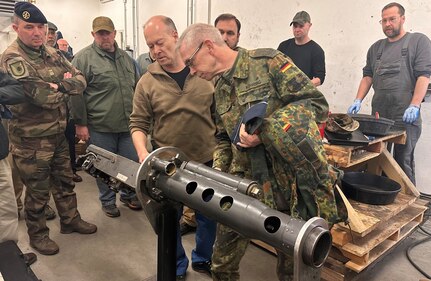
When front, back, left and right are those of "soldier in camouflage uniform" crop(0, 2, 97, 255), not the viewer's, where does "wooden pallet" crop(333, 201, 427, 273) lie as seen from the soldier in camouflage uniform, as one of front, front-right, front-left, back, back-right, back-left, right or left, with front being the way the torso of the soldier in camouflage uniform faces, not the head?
front

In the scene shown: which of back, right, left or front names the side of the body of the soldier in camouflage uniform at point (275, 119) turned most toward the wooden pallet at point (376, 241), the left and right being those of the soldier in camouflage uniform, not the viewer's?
back

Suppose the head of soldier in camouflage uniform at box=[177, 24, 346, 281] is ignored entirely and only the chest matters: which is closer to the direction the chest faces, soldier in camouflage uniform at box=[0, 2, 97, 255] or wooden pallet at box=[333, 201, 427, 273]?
the soldier in camouflage uniform

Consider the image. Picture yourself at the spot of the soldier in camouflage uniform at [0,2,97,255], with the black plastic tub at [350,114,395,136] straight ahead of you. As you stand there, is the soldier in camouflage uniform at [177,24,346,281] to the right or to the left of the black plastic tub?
right

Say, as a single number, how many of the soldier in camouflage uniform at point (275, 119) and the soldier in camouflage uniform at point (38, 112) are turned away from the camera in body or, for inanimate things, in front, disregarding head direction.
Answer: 0

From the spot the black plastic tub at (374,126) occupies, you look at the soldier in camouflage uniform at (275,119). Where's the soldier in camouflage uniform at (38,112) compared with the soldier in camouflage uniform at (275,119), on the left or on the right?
right

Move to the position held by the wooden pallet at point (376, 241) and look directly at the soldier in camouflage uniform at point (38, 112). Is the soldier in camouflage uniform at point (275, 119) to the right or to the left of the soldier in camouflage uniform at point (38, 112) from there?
left

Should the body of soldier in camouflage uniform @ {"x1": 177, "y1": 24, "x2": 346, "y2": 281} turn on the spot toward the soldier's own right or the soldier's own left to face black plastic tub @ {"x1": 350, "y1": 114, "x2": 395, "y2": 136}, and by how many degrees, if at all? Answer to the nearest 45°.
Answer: approximately 180°

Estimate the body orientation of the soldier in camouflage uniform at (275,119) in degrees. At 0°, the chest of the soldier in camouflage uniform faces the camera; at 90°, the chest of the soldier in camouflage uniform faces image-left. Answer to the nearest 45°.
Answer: approximately 45°

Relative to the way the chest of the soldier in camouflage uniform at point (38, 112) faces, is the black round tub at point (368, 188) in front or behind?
in front

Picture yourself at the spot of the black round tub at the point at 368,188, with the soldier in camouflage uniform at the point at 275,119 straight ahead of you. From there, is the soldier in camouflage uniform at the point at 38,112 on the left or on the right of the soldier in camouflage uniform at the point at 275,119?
right

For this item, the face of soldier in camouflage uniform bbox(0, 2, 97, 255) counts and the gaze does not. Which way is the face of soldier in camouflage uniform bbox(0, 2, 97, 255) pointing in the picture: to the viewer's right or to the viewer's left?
to the viewer's right

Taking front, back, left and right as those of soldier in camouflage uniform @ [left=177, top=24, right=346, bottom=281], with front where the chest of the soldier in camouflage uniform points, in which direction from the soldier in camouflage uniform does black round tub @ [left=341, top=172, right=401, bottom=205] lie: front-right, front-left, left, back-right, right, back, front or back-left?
back
